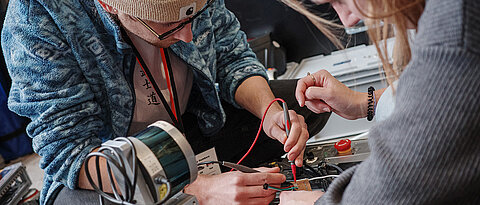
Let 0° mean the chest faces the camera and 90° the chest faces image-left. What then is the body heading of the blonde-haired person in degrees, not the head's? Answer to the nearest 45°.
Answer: approximately 90°

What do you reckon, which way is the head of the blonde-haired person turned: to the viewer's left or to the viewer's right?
to the viewer's left

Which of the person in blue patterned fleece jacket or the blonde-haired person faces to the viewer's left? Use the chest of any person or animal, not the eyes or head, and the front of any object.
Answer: the blonde-haired person

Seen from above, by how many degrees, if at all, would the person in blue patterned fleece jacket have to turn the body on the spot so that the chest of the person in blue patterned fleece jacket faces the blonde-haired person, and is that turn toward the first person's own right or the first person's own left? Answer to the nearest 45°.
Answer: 0° — they already face them

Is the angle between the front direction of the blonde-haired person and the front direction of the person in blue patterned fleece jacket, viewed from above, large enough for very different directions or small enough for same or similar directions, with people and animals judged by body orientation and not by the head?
very different directions

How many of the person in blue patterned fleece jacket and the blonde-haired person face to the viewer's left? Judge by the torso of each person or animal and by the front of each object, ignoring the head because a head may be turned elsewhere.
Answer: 1

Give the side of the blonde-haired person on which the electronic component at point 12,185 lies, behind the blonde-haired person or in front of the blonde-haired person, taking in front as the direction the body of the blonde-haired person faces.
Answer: in front
